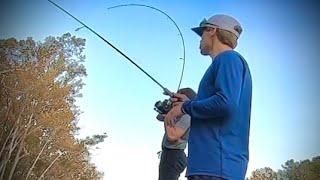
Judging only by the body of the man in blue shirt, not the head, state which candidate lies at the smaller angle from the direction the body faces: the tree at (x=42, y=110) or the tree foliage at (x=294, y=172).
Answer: the tree

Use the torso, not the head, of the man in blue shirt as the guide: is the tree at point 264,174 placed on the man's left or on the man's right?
on the man's right

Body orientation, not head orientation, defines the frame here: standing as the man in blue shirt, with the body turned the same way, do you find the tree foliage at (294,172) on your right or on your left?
on your right

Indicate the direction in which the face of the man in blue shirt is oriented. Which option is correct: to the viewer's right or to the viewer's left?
to the viewer's left

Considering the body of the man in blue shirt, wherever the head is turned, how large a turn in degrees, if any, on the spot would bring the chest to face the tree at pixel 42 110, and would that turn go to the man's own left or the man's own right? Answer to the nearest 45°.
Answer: approximately 45° to the man's own right

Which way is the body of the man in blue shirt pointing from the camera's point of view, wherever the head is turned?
to the viewer's left
